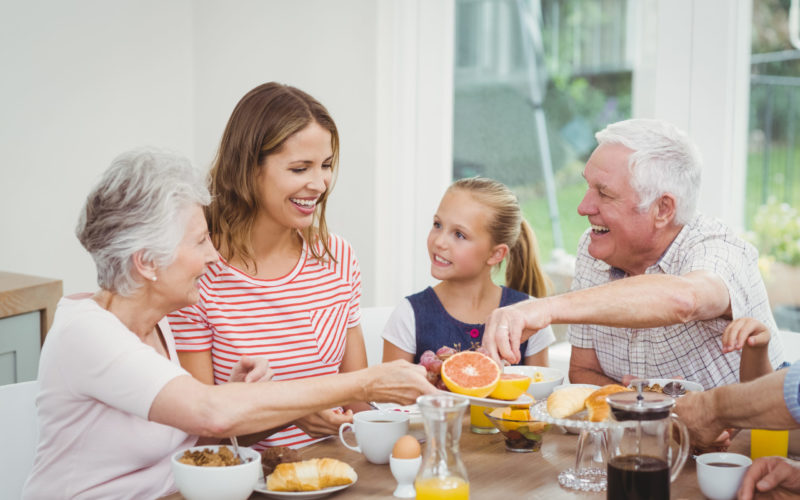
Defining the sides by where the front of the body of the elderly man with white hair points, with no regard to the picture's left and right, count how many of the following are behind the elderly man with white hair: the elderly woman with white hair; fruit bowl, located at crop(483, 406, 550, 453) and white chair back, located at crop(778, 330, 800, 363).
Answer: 1

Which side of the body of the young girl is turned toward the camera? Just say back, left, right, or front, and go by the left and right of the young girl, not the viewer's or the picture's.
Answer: front

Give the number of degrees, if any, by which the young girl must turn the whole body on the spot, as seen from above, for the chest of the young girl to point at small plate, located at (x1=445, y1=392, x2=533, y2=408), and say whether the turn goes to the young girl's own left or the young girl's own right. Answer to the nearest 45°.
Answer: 0° — they already face it

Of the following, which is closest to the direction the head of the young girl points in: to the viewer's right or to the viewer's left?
to the viewer's left

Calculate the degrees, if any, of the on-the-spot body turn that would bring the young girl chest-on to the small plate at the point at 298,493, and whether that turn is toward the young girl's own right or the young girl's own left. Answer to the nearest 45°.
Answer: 0° — they already face it

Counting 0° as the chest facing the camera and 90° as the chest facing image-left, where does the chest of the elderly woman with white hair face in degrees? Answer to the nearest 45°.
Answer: approximately 270°

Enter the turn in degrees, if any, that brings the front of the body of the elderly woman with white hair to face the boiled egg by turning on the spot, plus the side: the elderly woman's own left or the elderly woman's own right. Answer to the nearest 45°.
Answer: approximately 45° to the elderly woman's own right

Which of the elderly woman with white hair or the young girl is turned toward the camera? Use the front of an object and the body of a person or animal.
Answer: the young girl

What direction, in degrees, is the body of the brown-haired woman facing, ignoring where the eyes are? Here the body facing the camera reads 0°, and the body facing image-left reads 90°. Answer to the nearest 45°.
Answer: approximately 315°

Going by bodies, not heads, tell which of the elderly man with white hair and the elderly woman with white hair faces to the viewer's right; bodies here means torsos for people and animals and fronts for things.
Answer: the elderly woman with white hair

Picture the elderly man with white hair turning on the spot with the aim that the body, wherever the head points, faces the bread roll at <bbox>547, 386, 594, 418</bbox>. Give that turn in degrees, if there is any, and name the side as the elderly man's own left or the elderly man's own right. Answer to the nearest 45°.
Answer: approximately 45° to the elderly man's own left

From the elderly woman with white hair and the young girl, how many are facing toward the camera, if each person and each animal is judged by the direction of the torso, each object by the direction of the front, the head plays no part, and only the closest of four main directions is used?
1

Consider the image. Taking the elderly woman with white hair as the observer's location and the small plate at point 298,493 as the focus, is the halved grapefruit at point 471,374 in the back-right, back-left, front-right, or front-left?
front-left

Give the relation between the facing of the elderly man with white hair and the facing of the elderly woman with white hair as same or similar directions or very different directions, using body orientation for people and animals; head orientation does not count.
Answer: very different directions

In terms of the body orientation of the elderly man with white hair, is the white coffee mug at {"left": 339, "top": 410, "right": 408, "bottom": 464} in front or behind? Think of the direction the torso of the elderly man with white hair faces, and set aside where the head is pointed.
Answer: in front

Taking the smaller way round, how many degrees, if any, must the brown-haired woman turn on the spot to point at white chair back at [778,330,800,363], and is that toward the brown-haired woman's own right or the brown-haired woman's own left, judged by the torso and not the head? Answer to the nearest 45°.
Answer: approximately 45° to the brown-haired woman's own left

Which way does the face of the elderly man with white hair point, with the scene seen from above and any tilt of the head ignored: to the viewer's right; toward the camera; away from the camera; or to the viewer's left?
to the viewer's left
